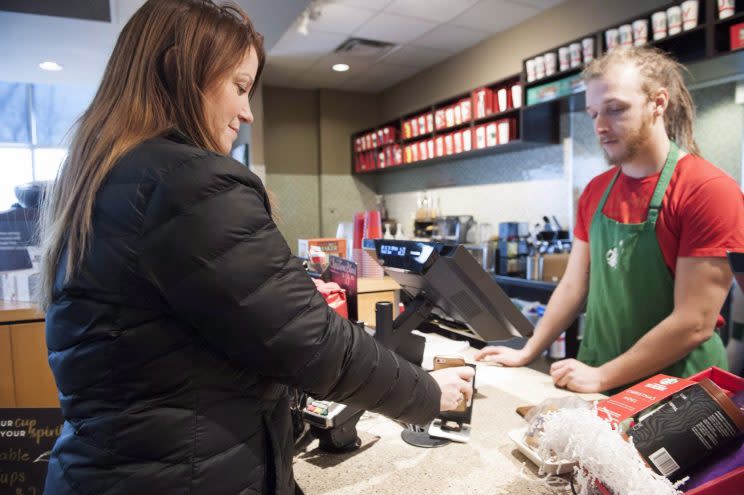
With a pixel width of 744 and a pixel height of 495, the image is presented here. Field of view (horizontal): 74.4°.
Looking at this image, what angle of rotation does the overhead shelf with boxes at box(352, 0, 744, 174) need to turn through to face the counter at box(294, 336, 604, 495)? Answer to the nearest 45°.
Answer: approximately 45° to its left

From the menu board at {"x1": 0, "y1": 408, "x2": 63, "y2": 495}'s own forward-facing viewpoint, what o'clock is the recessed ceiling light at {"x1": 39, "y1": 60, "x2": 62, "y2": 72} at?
The recessed ceiling light is roughly at 6 o'clock from the menu board.

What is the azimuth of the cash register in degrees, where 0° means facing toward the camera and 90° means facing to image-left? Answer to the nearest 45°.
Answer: approximately 225°

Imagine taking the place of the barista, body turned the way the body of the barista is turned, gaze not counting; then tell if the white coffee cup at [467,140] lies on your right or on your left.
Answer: on your right

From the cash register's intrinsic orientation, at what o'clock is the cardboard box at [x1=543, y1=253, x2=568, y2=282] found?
The cardboard box is roughly at 11 o'clock from the cash register.

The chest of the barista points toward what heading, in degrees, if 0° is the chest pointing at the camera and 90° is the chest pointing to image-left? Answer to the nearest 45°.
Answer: approximately 45°

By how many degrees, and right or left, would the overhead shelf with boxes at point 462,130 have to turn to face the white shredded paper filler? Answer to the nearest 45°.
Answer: approximately 45° to its left

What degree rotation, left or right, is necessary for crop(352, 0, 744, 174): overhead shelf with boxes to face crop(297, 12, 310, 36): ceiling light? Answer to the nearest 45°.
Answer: approximately 45° to its right

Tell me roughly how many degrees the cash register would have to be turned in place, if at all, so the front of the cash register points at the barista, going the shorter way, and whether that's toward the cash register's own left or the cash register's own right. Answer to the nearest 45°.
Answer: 0° — it already faces them

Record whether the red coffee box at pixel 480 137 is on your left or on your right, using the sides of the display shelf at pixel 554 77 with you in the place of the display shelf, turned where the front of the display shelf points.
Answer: on your right

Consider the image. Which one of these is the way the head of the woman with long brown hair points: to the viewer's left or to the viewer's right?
to the viewer's right

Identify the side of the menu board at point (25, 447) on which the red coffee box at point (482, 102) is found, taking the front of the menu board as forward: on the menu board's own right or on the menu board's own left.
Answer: on the menu board's own left

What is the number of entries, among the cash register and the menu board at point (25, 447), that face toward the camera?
1

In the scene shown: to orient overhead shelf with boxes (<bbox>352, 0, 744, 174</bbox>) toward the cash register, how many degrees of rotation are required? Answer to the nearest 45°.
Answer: approximately 45° to its left

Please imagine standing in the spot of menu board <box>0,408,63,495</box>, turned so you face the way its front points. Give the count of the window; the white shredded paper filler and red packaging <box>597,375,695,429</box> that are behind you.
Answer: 1

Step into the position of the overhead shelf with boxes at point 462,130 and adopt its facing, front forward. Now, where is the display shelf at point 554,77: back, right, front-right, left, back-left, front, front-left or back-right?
left

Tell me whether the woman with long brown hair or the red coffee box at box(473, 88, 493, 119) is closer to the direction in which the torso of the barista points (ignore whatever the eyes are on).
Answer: the woman with long brown hair

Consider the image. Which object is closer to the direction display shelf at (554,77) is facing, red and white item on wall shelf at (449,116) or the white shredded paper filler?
the white shredded paper filler
